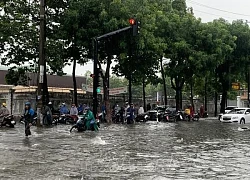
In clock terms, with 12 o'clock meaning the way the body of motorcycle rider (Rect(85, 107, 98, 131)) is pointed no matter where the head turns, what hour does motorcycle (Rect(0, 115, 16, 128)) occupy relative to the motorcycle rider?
The motorcycle is roughly at 1 o'clock from the motorcycle rider.

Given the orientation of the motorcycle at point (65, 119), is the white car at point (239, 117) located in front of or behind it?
behind

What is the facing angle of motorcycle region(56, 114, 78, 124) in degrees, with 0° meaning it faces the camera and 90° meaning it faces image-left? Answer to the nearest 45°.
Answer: approximately 90°

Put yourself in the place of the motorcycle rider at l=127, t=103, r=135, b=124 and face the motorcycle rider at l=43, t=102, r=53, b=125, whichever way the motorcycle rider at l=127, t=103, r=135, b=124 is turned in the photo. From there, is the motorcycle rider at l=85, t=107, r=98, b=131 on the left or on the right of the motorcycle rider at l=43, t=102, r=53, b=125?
left

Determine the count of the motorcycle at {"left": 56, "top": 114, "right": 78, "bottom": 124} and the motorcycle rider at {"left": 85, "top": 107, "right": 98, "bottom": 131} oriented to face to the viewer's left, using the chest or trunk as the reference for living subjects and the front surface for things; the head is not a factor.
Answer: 2

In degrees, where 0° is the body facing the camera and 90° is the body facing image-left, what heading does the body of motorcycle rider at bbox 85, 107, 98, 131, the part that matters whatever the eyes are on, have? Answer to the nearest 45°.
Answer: approximately 90°

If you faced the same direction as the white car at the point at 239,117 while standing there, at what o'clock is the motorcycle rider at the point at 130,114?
The motorcycle rider is roughly at 1 o'clock from the white car.

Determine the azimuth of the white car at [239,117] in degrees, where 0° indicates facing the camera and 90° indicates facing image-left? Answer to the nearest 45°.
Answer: approximately 45°
